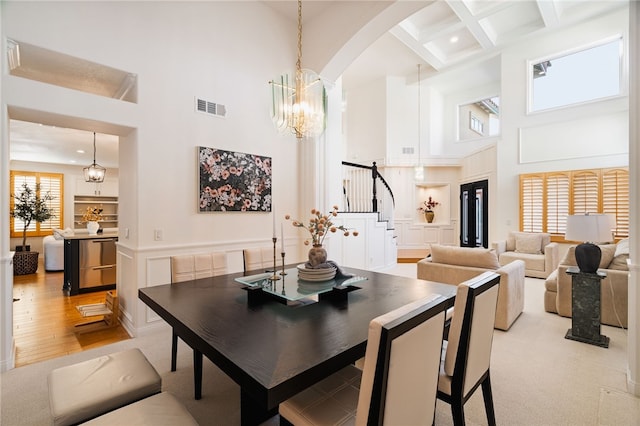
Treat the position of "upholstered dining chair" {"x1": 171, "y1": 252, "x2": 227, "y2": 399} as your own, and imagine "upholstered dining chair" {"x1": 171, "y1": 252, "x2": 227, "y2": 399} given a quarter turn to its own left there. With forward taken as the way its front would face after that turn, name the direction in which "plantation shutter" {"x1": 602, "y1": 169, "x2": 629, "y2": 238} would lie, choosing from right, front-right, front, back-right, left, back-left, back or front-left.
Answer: front-right

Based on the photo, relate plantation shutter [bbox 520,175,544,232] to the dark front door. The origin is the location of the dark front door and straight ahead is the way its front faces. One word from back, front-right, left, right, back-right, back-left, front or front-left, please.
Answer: left

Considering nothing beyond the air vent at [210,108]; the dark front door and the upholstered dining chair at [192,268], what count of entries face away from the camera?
0

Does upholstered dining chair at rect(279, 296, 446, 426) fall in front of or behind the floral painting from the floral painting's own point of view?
in front

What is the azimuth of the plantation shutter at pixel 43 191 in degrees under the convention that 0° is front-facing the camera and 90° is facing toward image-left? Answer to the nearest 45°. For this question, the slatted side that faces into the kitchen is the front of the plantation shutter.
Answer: approximately 315°

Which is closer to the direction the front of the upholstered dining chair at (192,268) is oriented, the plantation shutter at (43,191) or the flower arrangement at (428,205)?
the flower arrangement

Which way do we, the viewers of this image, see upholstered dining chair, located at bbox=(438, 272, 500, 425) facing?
facing away from the viewer and to the left of the viewer

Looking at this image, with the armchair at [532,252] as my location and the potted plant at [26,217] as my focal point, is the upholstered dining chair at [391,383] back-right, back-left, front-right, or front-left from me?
front-left

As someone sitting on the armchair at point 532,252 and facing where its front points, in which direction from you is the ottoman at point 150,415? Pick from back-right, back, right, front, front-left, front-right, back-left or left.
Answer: front-left
